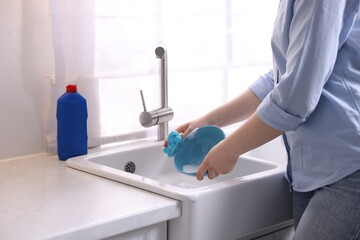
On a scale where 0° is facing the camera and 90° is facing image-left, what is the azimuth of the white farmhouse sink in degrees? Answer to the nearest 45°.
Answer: approximately 315°

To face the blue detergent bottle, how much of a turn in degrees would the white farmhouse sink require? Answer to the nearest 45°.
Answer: approximately 180°
